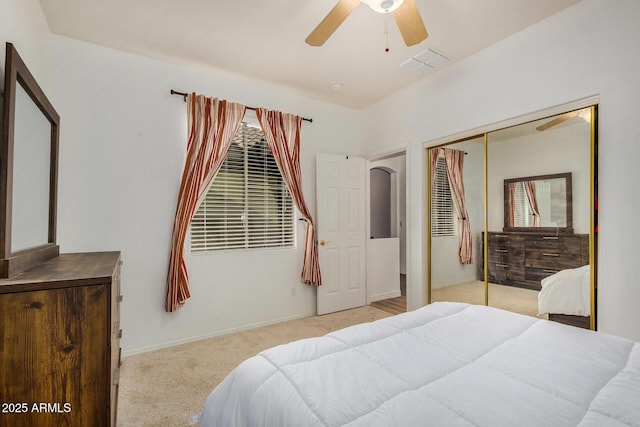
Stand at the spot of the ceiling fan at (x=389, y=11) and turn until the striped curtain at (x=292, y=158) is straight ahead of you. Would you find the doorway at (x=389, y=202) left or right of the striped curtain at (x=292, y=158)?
right

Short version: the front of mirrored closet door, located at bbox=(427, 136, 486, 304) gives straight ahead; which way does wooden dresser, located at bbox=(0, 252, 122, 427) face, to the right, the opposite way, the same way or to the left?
the opposite way

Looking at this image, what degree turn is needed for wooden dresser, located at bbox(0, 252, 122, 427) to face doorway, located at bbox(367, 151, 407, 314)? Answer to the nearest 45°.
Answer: approximately 45° to its left

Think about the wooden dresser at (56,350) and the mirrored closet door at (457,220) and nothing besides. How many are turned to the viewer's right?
1

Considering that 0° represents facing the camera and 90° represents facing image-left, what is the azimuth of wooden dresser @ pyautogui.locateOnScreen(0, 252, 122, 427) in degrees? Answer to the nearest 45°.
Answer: approximately 270°

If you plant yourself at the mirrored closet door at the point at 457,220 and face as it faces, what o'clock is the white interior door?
The white interior door is roughly at 2 o'clock from the mirrored closet door.

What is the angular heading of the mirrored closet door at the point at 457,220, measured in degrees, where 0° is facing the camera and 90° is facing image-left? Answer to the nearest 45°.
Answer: approximately 45°

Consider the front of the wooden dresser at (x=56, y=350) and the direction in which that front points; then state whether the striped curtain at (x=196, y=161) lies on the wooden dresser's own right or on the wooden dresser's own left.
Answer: on the wooden dresser's own left

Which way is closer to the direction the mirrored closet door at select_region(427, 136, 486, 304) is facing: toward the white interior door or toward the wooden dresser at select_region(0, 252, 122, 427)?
the wooden dresser

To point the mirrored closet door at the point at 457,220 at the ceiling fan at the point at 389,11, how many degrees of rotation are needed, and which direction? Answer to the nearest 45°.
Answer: approximately 45° to its left
